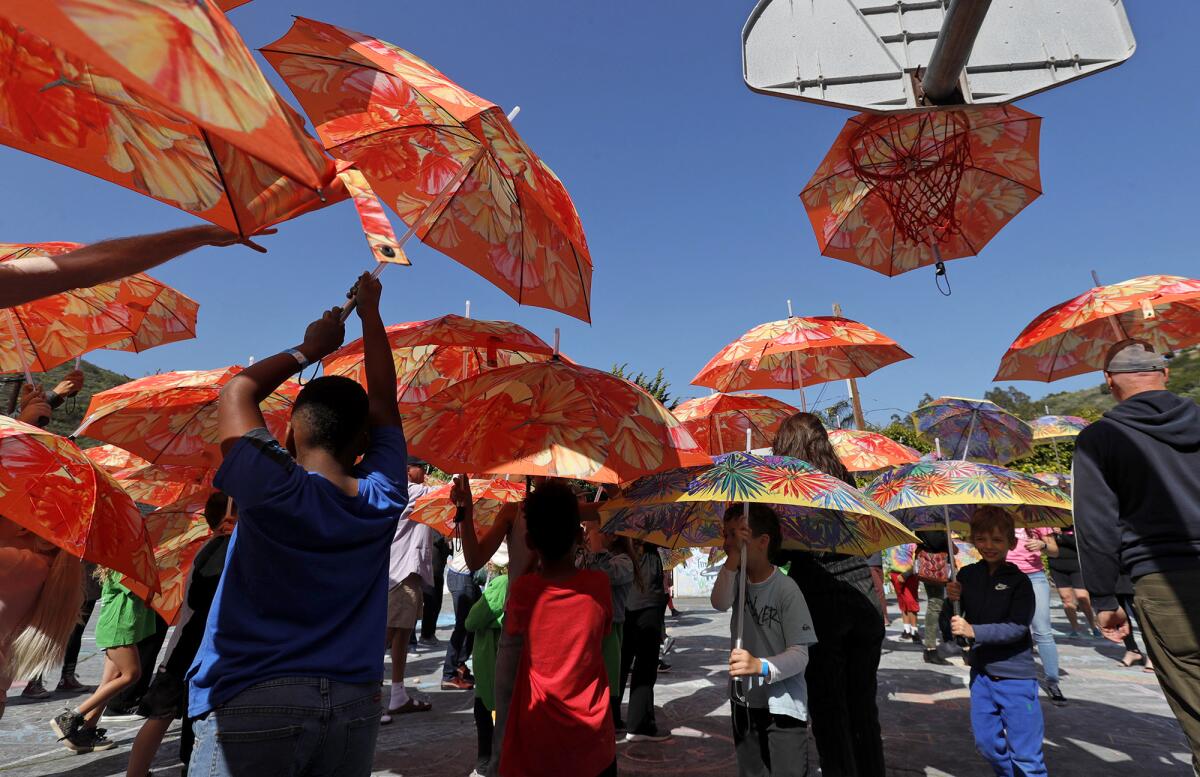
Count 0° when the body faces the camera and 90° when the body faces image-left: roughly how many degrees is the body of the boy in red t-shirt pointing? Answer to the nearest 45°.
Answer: approximately 180°

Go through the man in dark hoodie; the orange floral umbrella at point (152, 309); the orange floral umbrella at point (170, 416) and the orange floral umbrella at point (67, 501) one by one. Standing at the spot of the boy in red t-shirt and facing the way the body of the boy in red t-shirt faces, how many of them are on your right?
1

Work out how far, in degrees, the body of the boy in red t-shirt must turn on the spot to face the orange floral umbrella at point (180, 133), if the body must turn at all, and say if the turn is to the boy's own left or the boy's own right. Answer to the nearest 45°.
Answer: approximately 135° to the boy's own left

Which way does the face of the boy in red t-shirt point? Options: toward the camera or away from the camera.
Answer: away from the camera
